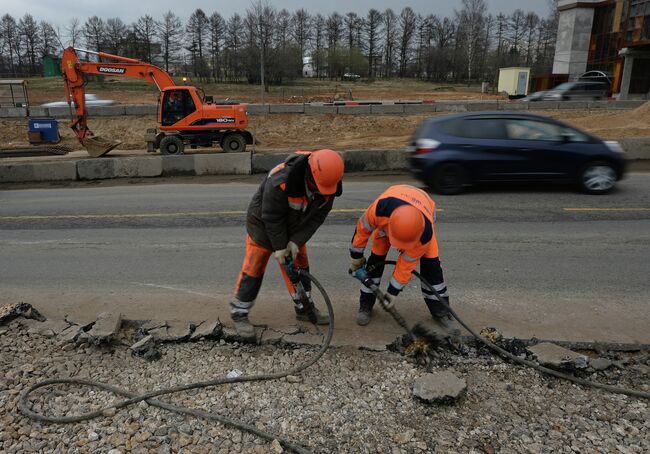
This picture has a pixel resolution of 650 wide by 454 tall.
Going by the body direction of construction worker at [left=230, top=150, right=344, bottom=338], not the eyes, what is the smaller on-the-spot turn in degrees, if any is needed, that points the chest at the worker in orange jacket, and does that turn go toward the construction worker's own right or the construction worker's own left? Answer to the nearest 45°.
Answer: approximately 45° to the construction worker's own left

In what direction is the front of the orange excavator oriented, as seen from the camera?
facing to the left of the viewer

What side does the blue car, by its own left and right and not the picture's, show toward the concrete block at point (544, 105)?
left

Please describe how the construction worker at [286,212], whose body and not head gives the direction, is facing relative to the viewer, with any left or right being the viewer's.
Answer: facing the viewer and to the right of the viewer

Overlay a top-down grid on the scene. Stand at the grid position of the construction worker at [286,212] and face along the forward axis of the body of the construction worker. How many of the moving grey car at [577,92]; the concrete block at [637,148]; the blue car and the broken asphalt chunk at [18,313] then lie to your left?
3

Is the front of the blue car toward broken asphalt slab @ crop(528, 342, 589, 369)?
no

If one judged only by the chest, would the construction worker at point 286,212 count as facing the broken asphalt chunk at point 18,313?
no

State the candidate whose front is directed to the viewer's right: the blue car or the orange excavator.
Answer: the blue car

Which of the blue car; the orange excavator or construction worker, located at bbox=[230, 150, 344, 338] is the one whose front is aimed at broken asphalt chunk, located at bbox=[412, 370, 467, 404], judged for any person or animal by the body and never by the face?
the construction worker

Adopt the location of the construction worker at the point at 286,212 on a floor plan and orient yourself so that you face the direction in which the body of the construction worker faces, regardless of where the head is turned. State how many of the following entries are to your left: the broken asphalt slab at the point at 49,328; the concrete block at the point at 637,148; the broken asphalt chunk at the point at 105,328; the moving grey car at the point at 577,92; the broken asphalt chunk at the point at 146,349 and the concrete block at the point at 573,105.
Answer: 3

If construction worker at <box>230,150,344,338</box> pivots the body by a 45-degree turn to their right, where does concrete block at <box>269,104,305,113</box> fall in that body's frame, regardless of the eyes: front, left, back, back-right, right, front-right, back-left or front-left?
back

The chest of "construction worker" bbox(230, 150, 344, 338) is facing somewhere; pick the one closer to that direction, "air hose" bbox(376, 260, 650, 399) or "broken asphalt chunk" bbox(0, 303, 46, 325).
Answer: the air hose

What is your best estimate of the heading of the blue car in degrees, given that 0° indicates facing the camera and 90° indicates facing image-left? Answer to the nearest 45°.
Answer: approximately 270°

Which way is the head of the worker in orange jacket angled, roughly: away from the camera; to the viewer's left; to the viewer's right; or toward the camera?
toward the camera

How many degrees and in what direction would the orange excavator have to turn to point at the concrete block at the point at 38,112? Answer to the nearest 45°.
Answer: approximately 45° to its right

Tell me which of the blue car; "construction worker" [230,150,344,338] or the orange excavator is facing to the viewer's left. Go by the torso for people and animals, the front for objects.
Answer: the orange excavator
